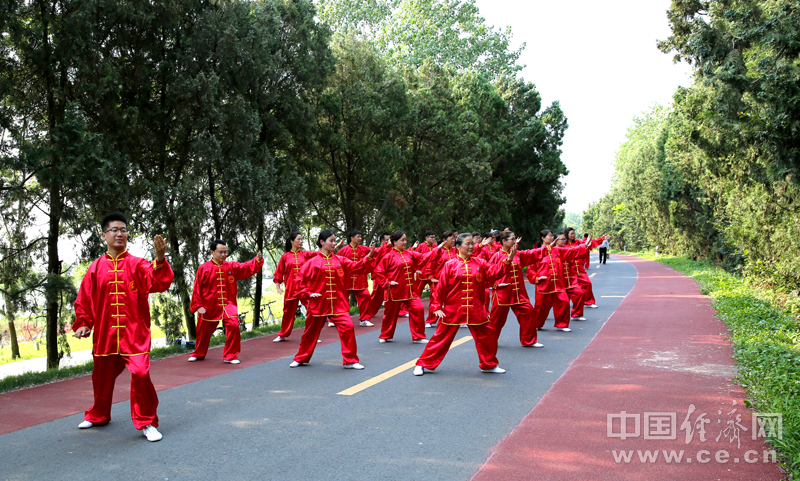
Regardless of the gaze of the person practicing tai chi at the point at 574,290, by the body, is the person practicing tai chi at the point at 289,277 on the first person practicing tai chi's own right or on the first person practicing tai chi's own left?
on the first person practicing tai chi's own right

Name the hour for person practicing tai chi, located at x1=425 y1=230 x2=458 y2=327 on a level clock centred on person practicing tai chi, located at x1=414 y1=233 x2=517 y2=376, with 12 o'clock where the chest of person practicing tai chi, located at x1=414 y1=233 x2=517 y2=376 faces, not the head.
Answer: person practicing tai chi, located at x1=425 y1=230 x2=458 y2=327 is roughly at 6 o'clock from person practicing tai chi, located at x1=414 y1=233 x2=517 y2=376.

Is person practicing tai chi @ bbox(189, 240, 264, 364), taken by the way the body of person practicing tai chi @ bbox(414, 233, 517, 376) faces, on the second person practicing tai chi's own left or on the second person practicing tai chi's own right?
on the second person practicing tai chi's own right

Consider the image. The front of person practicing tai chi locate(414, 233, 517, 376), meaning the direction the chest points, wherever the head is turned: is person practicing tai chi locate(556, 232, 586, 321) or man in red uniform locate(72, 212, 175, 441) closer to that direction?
the man in red uniform

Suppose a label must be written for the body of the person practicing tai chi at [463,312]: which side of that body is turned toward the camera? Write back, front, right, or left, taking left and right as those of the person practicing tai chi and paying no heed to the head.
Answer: front

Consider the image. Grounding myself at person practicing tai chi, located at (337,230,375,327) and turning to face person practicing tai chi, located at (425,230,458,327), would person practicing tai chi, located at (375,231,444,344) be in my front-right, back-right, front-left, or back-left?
front-right

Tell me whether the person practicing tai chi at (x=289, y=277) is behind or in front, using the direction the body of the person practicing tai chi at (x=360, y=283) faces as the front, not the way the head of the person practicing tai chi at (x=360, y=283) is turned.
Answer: in front

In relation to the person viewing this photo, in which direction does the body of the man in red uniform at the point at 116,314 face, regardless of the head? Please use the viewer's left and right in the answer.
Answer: facing the viewer

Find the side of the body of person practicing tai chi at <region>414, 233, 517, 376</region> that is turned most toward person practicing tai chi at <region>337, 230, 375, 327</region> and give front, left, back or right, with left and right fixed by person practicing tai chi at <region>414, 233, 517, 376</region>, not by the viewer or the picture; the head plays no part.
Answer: back

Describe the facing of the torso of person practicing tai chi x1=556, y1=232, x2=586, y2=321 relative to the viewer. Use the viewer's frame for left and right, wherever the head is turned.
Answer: facing the viewer and to the right of the viewer

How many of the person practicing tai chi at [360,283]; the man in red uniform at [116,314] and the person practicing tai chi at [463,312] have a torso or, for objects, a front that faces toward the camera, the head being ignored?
3

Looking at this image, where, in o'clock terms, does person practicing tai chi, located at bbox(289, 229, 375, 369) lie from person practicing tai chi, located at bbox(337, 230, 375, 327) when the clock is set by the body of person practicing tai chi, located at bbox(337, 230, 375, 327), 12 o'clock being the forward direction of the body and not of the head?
person practicing tai chi, located at bbox(289, 229, 375, 369) is roughly at 12 o'clock from person practicing tai chi, located at bbox(337, 230, 375, 327).

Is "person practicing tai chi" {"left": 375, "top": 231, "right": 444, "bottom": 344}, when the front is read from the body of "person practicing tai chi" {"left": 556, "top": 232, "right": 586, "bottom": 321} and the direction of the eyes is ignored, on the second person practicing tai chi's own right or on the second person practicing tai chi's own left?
on the second person practicing tai chi's own right

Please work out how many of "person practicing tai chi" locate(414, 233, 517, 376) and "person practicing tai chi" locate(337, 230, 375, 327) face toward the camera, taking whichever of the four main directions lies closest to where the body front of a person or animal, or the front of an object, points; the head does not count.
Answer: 2
